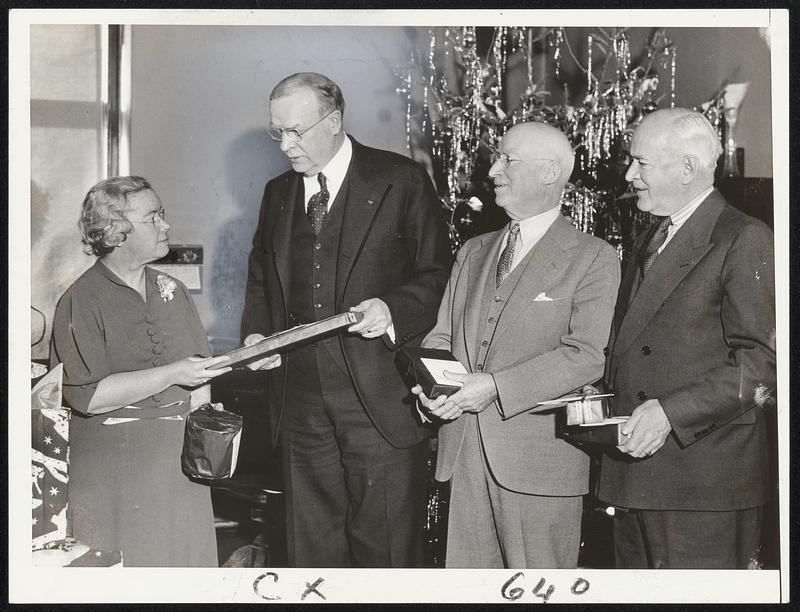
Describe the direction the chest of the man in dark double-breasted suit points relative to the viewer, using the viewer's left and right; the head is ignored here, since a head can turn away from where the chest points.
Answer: facing the viewer and to the left of the viewer

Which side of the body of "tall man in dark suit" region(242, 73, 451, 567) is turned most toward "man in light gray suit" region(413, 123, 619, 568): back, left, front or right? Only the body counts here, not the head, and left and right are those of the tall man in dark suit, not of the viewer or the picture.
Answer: left

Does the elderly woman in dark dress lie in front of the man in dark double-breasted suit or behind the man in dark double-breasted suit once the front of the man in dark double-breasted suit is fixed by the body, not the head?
in front

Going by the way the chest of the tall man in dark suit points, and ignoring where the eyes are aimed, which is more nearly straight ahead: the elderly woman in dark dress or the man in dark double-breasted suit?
the elderly woman in dark dress

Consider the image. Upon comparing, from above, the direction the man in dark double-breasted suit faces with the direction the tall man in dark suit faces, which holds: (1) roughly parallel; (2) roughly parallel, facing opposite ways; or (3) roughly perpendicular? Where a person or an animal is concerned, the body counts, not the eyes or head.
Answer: roughly parallel

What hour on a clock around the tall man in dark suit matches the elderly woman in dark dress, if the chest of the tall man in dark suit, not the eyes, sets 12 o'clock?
The elderly woman in dark dress is roughly at 2 o'clock from the tall man in dark suit.

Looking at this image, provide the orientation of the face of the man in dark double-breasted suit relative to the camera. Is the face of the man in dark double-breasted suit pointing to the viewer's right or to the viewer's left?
to the viewer's left

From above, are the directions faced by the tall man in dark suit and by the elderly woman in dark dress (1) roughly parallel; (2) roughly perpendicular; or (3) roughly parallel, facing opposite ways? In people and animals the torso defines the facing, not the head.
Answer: roughly perpendicular

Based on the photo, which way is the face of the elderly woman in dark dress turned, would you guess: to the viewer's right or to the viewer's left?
to the viewer's right

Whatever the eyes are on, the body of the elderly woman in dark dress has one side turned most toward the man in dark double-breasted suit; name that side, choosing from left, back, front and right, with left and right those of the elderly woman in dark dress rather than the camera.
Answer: front

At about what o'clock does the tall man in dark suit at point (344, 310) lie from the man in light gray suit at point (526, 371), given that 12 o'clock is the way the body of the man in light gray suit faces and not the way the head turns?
The tall man in dark suit is roughly at 2 o'clock from the man in light gray suit.

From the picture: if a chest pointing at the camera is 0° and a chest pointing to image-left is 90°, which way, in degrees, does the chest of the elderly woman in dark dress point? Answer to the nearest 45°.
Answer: approximately 315°

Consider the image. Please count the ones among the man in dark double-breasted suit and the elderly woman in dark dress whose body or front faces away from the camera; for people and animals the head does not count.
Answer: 0

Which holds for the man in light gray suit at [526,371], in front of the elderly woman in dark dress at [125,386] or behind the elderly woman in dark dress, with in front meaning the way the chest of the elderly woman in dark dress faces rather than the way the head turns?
in front

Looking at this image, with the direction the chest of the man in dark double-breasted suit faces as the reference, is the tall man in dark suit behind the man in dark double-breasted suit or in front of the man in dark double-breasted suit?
in front
